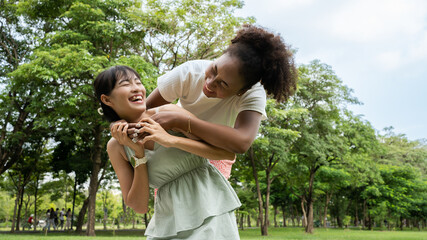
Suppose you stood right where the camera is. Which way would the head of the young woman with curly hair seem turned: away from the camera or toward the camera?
toward the camera

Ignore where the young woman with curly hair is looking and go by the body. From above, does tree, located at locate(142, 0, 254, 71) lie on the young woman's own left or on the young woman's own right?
on the young woman's own right

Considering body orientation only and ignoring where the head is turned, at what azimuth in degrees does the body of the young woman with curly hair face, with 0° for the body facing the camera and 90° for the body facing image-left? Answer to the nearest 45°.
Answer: approximately 45°
